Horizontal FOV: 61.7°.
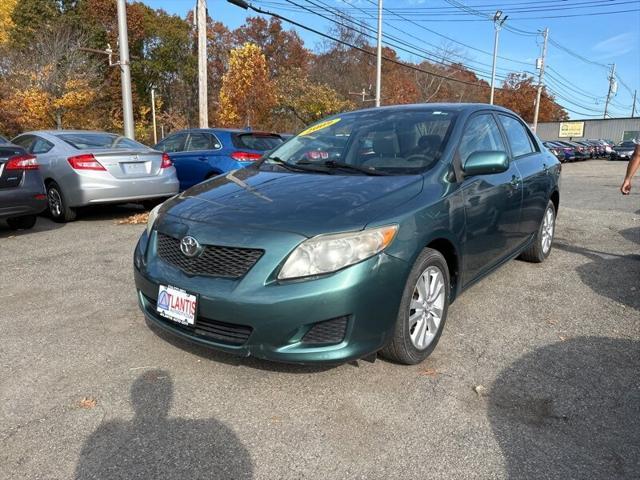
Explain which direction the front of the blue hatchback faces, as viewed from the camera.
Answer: facing away from the viewer and to the left of the viewer

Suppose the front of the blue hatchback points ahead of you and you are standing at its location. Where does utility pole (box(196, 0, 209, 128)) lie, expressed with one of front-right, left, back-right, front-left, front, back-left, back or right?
front-right

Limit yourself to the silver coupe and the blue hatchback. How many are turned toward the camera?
0

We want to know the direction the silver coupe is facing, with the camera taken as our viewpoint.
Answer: facing away from the viewer and to the left of the viewer

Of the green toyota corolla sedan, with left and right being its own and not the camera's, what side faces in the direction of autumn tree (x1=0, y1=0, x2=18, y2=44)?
right

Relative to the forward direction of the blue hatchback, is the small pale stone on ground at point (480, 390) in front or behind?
behind

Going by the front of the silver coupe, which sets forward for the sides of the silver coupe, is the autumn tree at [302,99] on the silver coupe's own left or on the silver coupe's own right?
on the silver coupe's own right

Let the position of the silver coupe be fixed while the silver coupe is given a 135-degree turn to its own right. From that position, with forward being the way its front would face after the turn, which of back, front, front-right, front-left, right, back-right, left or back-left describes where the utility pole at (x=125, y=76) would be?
left

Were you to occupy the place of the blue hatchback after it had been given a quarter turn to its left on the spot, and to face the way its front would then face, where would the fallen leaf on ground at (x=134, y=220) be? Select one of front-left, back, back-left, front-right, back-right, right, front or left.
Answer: front

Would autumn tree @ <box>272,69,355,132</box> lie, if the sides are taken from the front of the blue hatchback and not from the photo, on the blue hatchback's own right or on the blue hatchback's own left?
on the blue hatchback's own right

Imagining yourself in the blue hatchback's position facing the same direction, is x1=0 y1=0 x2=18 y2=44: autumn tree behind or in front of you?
in front

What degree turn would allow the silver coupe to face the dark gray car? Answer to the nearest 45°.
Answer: approximately 90° to its left

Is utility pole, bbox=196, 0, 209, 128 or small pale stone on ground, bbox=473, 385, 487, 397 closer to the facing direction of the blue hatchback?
the utility pole
